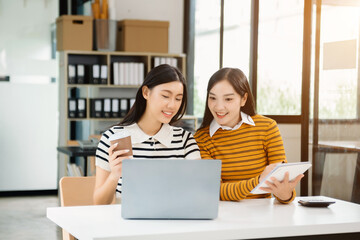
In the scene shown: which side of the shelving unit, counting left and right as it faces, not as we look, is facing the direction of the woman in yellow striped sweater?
front

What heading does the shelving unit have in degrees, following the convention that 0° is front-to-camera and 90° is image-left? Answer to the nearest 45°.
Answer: approximately 0°

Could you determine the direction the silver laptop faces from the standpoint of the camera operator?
facing away from the viewer

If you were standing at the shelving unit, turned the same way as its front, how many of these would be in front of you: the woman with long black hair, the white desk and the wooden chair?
3

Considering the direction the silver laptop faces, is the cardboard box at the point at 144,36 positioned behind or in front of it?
in front

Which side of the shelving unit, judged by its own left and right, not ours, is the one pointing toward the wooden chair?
front

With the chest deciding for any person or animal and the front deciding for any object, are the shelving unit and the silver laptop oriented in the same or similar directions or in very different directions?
very different directions

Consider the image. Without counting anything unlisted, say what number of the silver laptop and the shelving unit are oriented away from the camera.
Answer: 1

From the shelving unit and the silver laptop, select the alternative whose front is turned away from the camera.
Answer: the silver laptop

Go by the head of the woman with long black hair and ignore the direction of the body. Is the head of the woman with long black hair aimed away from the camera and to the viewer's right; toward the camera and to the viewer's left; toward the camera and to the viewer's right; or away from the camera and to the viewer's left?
toward the camera and to the viewer's right
